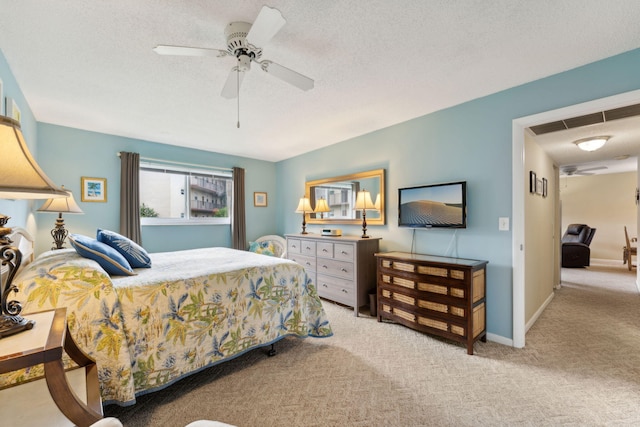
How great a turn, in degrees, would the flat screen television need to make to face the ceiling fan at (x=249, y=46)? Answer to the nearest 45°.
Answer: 0° — it already faces it

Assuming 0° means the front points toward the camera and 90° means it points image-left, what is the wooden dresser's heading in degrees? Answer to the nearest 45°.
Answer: approximately 45°

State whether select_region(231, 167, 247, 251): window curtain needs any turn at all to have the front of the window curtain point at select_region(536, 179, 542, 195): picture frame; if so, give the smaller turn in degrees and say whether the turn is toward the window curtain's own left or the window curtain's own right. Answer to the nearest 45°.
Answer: approximately 45° to the window curtain's own left

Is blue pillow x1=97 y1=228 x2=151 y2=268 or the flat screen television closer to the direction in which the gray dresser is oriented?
the blue pillow

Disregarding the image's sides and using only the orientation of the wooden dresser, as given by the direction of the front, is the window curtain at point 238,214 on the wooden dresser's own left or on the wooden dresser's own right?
on the wooden dresser's own right

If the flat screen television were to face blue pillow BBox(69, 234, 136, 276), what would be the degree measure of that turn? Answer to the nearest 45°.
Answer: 0° — it already faces it

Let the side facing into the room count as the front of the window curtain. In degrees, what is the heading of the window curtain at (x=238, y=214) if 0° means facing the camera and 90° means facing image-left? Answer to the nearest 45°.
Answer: approximately 0°

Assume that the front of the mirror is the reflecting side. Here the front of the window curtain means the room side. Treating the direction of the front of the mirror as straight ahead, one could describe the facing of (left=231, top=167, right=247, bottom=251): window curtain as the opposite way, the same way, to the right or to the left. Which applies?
to the left

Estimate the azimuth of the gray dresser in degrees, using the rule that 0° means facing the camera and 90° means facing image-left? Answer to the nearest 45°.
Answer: approximately 45°

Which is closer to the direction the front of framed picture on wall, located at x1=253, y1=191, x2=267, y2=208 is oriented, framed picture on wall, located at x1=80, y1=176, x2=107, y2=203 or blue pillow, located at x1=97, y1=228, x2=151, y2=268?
the blue pillow

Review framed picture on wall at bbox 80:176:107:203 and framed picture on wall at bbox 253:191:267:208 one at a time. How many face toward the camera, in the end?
2

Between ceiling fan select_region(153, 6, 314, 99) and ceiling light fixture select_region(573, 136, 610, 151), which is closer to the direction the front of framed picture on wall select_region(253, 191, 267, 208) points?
the ceiling fan
